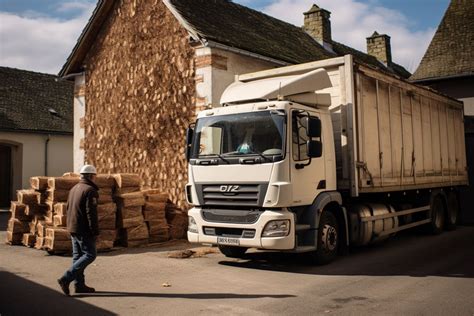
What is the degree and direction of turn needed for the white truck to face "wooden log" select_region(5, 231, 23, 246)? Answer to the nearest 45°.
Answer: approximately 45° to its right

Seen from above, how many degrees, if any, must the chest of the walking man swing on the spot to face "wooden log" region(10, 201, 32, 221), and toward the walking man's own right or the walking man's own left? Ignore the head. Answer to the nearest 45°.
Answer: approximately 45° to the walking man's own left

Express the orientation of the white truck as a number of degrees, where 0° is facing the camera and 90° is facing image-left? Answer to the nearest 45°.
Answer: approximately 45°

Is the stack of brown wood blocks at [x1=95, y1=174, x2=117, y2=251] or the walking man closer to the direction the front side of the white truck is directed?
the walking man

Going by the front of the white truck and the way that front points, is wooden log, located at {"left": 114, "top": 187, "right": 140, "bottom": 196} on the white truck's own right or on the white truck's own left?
on the white truck's own right

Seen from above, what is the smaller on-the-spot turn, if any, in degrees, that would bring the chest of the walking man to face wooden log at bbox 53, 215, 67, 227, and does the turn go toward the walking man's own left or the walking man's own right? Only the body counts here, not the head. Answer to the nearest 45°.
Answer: approximately 45° to the walking man's own left

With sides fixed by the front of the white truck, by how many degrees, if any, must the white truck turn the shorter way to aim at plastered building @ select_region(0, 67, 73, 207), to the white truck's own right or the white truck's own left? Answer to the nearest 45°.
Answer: approximately 90° to the white truck's own right

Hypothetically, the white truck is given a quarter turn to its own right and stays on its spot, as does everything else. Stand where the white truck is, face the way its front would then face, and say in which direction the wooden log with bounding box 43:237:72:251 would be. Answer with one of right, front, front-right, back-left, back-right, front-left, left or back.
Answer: front-left
